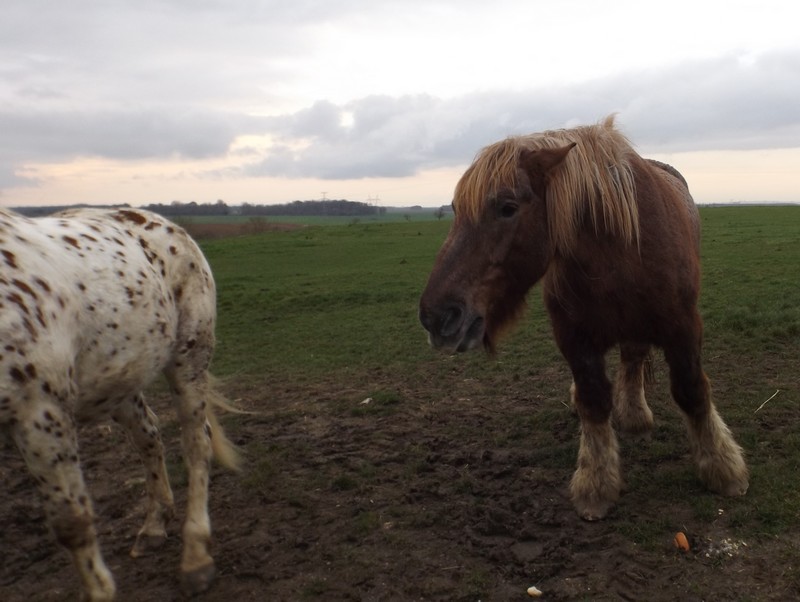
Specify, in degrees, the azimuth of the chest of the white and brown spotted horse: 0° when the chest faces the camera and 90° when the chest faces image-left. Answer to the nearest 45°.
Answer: approximately 45°
